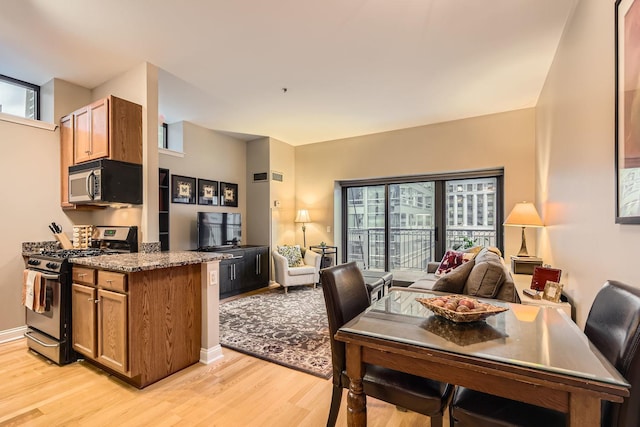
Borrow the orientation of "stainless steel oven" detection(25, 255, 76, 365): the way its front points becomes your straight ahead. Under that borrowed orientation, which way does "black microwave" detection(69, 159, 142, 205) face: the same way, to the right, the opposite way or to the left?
the same way

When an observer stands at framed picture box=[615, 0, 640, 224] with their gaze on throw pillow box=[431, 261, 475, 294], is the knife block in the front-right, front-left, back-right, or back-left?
front-left

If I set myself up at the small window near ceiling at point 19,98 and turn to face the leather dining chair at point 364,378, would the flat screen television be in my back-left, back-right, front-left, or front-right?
front-left

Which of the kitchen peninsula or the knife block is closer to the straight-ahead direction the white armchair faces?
the kitchen peninsula

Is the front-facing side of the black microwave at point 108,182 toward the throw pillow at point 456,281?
no

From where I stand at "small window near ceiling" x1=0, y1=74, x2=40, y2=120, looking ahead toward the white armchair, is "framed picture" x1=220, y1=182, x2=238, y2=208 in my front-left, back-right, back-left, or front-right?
front-left

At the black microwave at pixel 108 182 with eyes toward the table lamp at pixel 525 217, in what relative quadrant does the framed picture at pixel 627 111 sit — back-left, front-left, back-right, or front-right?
front-right

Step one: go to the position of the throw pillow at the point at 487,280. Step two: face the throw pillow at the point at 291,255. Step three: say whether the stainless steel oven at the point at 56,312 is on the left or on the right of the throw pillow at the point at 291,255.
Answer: left

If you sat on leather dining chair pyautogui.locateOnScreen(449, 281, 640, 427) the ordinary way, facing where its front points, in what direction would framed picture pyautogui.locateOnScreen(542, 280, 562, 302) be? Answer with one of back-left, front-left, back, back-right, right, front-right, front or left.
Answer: front-right

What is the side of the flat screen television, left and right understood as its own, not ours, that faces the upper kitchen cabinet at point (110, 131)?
right

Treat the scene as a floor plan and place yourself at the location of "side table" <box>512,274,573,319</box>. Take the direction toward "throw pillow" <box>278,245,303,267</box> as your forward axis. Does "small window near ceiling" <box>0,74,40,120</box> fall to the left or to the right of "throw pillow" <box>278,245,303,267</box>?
left

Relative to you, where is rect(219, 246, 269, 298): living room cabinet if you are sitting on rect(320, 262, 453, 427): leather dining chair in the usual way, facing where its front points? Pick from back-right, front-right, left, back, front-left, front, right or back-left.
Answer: back

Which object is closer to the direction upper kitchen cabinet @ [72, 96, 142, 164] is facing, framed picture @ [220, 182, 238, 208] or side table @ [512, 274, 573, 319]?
the side table

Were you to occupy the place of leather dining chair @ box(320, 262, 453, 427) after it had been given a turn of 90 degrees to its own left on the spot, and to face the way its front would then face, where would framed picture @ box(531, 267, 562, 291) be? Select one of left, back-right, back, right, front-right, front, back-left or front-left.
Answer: front
